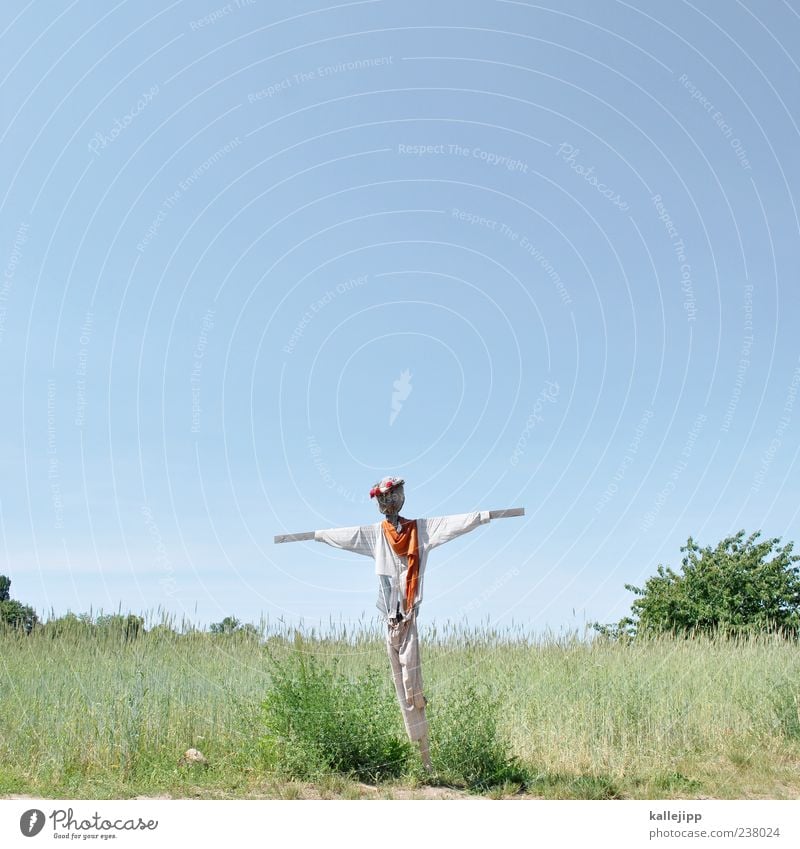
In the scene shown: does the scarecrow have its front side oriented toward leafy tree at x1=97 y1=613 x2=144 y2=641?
no

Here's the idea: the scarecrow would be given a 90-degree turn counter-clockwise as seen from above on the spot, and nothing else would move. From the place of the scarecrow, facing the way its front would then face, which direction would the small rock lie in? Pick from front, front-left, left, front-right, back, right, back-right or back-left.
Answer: back-left

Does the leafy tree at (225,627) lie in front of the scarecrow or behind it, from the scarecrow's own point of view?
behind

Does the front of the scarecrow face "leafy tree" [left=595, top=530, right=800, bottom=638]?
no

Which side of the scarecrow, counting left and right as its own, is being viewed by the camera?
front
